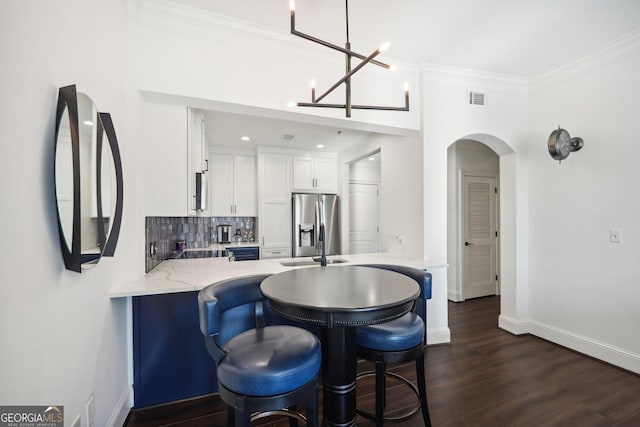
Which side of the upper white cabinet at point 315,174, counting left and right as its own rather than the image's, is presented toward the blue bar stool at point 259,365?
front

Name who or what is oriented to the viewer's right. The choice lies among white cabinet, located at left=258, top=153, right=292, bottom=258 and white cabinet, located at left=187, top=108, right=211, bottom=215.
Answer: white cabinet, located at left=187, top=108, right=211, bottom=215

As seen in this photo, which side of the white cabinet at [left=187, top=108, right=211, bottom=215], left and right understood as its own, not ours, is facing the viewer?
right

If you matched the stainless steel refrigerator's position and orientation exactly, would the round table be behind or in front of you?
in front

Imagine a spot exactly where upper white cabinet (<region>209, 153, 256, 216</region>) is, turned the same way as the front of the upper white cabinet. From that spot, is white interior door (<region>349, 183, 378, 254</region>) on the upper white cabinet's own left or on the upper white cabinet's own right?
on the upper white cabinet's own left

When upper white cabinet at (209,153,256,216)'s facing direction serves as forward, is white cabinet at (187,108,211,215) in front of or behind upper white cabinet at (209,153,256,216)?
in front

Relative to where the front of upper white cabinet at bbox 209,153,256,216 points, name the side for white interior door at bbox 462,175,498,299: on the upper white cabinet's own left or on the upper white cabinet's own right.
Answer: on the upper white cabinet's own left

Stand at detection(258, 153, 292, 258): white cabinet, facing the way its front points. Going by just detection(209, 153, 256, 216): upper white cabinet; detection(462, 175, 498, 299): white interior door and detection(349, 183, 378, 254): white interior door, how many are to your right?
1

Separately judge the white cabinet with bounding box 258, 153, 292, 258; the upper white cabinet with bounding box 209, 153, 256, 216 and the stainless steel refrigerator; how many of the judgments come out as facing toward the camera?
3

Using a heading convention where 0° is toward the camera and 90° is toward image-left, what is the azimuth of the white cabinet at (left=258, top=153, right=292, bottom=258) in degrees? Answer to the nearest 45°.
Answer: approximately 0°

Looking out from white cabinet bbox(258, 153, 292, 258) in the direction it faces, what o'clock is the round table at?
The round table is roughly at 12 o'clock from the white cabinet.
